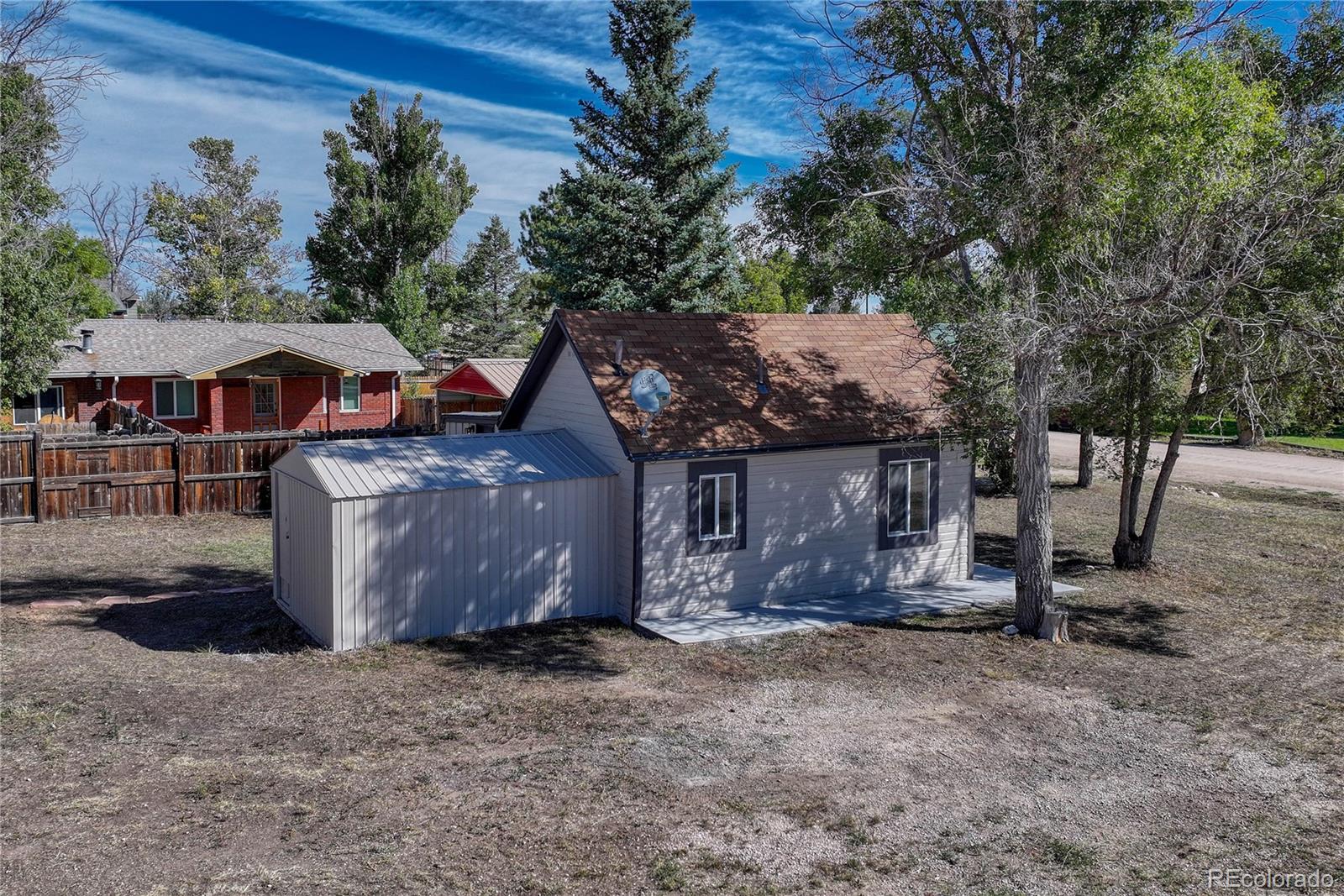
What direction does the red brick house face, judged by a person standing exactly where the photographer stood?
facing the viewer

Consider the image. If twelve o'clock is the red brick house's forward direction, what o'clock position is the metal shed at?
The metal shed is roughly at 12 o'clock from the red brick house.

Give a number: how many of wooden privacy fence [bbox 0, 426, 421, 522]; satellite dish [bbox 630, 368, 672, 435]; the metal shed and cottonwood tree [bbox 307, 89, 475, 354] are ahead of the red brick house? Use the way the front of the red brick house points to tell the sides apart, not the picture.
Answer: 3

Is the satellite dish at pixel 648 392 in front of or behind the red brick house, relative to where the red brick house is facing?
in front

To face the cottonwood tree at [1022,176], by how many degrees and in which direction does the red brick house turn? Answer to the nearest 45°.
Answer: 0° — it already faces it

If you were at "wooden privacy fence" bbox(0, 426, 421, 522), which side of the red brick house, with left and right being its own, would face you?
front

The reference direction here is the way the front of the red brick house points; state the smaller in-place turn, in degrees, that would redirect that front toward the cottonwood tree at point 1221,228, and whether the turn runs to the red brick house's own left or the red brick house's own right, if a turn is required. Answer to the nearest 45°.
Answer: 0° — it already faces it

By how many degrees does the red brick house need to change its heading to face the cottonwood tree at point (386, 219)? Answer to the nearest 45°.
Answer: approximately 135° to its left
